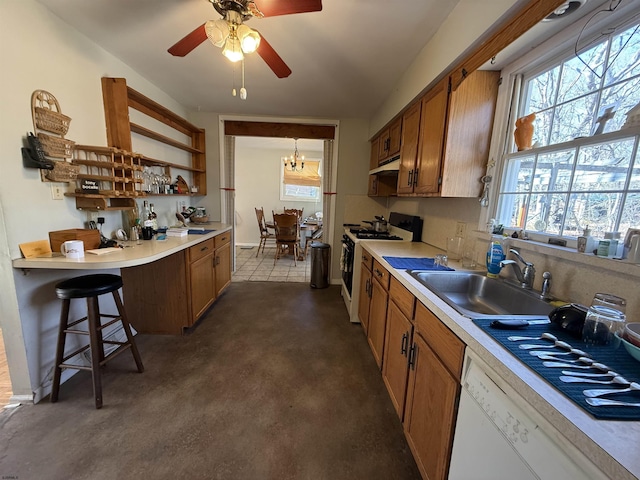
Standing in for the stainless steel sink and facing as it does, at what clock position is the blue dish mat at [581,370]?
The blue dish mat is roughly at 10 o'clock from the stainless steel sink.

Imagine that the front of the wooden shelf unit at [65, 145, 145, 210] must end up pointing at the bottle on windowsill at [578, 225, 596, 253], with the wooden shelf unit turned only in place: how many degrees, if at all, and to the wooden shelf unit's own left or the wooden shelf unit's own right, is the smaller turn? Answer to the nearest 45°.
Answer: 0° — it already faces it

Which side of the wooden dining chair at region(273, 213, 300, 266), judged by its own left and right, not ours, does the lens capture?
back

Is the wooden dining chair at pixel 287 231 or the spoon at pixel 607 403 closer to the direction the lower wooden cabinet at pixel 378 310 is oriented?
the wooden dining chair

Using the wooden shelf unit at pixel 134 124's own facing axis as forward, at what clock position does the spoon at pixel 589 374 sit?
The spoon is roughly at 1 o'clock from the wooden shelf unit.

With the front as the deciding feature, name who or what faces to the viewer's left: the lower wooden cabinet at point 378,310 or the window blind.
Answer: the lower wooden cabinet

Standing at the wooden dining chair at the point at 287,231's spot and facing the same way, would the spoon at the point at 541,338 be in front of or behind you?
behind

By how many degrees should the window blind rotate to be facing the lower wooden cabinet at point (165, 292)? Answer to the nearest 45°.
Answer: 0° — it already faces it

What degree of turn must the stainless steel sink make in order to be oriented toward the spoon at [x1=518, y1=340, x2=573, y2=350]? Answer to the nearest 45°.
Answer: approximately 45° to its left

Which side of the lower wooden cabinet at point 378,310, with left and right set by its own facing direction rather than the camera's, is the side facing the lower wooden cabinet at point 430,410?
left

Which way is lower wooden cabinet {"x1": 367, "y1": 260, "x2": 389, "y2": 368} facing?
to the viewer's left

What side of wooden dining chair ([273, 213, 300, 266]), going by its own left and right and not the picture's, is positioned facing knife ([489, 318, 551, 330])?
back
